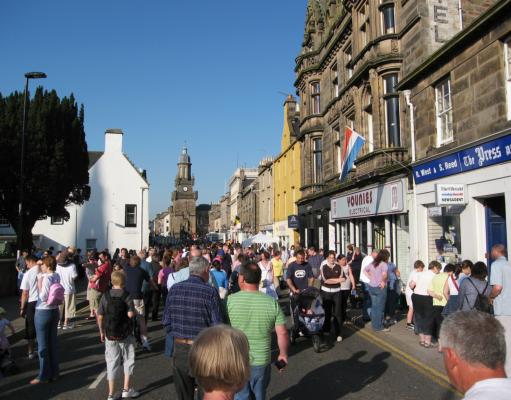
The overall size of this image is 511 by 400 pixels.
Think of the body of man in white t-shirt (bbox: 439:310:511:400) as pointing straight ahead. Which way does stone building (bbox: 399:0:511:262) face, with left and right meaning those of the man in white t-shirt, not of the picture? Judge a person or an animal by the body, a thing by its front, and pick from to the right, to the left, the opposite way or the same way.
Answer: to the left

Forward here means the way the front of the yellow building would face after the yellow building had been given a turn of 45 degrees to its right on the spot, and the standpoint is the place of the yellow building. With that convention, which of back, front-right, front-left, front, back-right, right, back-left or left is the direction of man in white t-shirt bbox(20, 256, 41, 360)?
left

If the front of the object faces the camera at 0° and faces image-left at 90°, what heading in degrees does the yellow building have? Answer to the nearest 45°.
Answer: approximately 45°

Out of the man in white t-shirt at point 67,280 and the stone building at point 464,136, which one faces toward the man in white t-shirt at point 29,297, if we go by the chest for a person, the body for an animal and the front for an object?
the stone building

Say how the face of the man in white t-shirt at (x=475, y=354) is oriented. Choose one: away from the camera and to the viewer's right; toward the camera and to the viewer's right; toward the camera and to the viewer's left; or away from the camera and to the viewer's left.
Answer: away from the camera and to the viewer's left

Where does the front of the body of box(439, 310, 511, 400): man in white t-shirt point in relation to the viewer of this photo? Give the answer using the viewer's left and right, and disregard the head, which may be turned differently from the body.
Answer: facing away from the viewer and to the left of the viewer

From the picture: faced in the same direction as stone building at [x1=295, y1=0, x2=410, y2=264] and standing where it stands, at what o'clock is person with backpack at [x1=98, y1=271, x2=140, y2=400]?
The person with backpack is roughly at 11 o'clock from the stone building.

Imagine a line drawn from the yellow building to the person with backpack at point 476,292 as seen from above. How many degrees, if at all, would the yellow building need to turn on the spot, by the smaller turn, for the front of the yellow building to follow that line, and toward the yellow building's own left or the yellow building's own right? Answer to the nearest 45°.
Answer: approximately 45° to the yellow building's own left

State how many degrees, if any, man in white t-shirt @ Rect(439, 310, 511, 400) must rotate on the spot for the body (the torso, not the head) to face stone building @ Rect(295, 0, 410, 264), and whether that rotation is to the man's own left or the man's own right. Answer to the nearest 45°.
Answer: approximately 45° to the man's own right

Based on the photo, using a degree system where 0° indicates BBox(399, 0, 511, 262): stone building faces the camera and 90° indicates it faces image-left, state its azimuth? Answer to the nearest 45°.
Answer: approximately 45°

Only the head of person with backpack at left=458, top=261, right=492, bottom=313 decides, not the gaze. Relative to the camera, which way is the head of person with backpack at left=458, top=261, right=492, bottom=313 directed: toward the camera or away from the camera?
away from the camera
